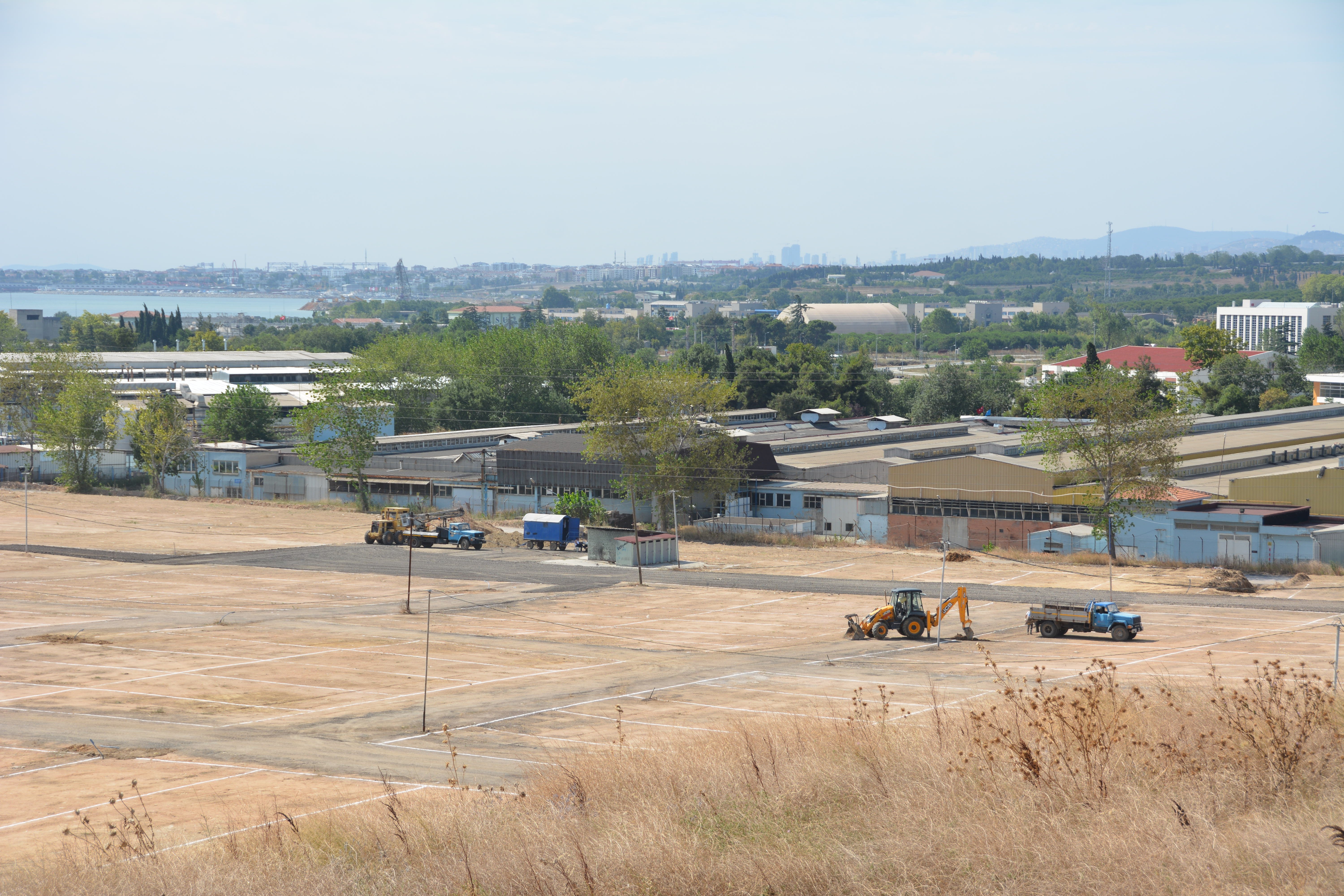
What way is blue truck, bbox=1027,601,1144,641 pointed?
to the viewer's right

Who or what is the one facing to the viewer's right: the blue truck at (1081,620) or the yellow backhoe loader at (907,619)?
the blue truck

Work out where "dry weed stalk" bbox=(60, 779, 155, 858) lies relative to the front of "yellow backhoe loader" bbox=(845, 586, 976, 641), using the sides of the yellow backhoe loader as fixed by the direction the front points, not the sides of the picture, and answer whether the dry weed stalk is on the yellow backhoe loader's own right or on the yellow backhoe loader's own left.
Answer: on the yellow backhoe loader's own left

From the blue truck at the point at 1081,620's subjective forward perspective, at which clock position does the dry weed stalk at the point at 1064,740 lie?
The dry weed stalk is roughly at 3 o'clock from the blue truck.

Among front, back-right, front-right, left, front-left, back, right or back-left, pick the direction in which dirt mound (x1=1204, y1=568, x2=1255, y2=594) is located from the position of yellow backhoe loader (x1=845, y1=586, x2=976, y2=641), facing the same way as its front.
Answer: back-right

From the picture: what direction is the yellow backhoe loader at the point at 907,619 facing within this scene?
to the viewer's left

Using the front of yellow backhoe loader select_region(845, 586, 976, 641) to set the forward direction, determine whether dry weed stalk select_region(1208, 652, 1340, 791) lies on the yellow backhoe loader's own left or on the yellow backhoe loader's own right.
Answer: on the yellow backhoe loader's own left

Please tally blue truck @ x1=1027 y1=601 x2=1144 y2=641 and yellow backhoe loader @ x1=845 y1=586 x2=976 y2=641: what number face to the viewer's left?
1

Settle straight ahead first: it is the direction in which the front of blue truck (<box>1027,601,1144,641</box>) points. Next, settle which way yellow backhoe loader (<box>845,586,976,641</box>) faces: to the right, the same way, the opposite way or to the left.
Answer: the opposite way

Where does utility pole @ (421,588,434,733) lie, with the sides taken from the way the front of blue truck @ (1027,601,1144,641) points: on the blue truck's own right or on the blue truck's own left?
on the blue truck's own right

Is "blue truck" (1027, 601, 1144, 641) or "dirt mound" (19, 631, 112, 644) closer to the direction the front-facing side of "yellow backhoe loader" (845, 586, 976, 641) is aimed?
the dirt mound
